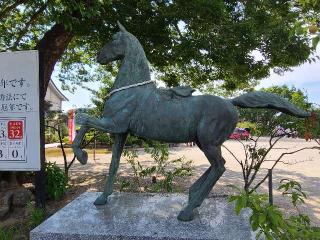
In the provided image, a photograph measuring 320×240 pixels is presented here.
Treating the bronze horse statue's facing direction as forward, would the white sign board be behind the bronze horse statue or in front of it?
in front

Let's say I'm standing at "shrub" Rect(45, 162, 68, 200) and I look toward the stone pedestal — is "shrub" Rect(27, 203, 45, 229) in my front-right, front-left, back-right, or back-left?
front-right

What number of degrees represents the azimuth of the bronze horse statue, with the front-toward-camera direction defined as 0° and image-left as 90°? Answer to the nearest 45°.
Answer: approximately 90°
